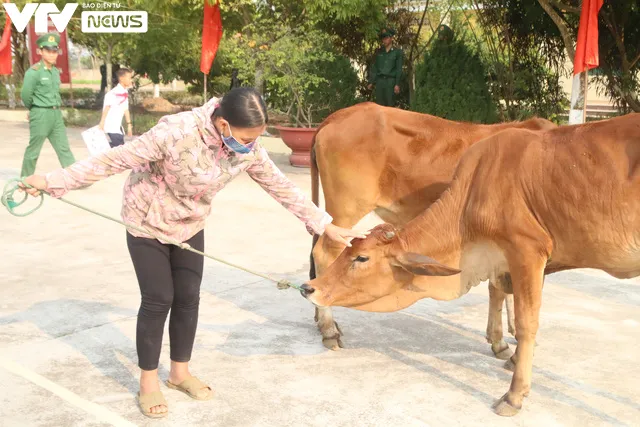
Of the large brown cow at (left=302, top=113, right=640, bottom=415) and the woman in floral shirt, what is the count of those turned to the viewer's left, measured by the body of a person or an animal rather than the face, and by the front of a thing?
1

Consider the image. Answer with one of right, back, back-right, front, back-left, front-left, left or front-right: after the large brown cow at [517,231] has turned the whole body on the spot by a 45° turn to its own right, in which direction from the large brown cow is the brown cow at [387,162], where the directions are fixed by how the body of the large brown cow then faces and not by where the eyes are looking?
front

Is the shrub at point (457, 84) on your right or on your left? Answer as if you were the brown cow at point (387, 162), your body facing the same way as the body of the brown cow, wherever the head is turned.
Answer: on your left

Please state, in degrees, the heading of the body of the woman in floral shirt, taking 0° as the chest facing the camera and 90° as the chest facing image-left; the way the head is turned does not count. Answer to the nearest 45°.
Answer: approximately 315°

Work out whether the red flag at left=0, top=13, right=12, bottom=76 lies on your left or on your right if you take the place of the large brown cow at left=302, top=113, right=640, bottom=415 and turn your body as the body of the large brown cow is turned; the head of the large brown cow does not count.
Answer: on your right

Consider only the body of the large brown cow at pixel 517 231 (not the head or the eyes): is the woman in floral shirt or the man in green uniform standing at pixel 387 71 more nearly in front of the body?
the woman in floral shirt

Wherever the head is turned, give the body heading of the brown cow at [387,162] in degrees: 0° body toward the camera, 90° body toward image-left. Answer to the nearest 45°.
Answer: approximately 270°

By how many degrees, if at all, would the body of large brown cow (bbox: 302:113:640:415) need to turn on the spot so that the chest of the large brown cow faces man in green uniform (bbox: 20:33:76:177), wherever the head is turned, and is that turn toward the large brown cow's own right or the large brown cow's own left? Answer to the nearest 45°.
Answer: approximately 45° to the large brown cow's own right

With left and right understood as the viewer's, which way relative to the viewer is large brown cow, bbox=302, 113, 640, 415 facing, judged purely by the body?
facing to the left of the viewer

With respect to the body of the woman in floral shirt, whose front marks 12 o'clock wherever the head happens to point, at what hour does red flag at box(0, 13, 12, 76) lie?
The red flag is roughly at 7 o'clock from the woman in floral shirt.
